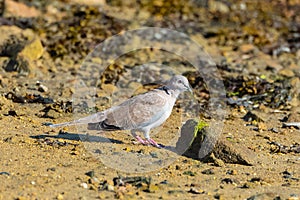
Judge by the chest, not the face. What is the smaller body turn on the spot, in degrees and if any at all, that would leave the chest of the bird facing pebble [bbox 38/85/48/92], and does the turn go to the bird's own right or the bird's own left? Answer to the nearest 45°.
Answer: approximately 135° to the bird's own left

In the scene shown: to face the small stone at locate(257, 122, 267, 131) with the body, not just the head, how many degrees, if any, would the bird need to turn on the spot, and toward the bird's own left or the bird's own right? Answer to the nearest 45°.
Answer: approximately 45° to the bird's own left

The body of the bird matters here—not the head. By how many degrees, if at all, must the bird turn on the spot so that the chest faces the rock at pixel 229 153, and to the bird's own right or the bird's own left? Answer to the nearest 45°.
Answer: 0° — it already faces it

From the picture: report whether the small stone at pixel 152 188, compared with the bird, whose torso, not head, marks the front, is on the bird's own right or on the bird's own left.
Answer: on the bird's own right

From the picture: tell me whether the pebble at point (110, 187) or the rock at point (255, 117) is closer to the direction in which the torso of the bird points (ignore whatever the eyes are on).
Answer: the rock

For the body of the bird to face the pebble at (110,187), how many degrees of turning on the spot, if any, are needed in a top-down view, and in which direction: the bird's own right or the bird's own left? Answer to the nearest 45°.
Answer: approximately 90° to the bird's own right

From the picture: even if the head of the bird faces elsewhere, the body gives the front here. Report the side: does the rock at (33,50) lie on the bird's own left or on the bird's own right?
on the bird's own left

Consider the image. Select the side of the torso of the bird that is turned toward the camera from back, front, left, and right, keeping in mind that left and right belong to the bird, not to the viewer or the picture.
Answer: right

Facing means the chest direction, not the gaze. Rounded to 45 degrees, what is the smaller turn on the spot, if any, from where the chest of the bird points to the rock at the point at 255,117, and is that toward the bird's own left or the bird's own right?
approximately 45° to the bird's own left

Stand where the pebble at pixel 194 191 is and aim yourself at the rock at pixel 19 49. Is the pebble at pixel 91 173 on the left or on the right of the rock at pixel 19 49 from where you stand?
left

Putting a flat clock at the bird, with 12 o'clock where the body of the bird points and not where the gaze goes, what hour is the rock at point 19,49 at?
The rock is roughly at 8 o'clock from the bird.
